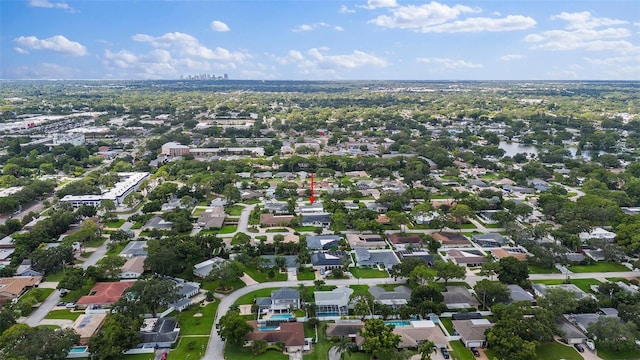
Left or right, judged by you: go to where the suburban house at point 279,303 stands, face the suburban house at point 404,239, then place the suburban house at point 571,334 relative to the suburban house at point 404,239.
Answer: right

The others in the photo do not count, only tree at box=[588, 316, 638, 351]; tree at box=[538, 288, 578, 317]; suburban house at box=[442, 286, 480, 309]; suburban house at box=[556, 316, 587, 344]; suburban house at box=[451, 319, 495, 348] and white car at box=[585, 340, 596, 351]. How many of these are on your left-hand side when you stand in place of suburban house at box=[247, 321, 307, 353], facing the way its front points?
6

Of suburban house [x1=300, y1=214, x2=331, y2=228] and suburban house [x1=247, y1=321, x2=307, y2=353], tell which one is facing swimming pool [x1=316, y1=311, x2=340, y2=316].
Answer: suburban house [x1=300, y1=214, x2=331, y2=228]

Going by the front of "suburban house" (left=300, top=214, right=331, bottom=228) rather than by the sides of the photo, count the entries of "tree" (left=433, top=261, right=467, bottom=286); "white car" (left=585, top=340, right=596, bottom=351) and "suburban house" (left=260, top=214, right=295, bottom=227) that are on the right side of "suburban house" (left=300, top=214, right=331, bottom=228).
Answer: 1

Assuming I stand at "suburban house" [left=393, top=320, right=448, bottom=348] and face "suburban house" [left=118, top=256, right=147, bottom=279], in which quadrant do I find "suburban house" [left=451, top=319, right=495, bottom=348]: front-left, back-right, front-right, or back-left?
back-right

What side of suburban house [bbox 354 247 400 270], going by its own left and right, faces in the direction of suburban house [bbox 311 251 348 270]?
right

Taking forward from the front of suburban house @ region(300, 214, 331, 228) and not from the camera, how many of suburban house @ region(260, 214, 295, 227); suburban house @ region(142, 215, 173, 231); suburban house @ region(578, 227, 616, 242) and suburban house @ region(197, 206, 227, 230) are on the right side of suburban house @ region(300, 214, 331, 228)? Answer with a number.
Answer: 3

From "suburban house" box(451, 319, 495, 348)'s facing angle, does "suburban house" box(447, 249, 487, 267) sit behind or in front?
behind

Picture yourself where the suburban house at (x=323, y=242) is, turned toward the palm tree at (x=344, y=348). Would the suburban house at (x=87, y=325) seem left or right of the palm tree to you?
right
